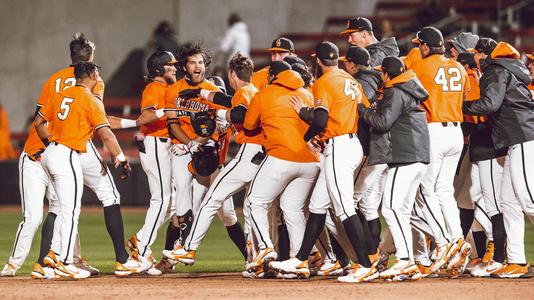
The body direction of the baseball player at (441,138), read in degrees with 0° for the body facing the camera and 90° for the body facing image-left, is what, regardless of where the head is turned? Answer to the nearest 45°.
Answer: approximately 135°

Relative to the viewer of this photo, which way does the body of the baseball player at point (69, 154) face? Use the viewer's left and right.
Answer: facing away from the viewer and to the right of the viewer

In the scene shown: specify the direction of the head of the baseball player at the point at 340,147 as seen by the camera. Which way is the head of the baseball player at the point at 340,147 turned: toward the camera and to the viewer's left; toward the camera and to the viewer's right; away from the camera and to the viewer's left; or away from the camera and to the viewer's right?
away from the camera and to the viewer's left

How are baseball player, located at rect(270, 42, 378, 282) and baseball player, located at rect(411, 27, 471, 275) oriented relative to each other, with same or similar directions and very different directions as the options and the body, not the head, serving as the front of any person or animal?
same or similar directions

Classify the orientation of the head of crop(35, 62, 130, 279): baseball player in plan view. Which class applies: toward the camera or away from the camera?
away from the camera

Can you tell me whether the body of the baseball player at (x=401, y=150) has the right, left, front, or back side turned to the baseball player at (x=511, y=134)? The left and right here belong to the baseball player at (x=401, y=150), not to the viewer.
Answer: right

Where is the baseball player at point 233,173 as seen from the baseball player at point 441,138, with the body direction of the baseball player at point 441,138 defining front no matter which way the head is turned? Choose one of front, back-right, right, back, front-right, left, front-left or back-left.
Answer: front-left

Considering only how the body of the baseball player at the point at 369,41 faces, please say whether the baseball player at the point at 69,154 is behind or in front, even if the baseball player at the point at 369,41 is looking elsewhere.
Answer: in front

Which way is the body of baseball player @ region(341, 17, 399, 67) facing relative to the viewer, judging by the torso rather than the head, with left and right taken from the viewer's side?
facing to the left of the viewer

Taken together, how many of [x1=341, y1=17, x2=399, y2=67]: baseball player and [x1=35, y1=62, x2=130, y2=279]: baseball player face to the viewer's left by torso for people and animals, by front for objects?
1

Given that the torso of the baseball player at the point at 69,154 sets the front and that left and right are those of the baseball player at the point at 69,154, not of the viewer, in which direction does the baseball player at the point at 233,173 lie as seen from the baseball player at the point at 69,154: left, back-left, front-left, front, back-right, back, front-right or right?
front-right

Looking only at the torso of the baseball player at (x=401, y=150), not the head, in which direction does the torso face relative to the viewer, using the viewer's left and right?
facing away from the viewer and to the left of the viewer

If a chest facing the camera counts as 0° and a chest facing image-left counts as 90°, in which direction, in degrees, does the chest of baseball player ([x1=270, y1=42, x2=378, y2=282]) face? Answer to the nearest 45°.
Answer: approximately 135°

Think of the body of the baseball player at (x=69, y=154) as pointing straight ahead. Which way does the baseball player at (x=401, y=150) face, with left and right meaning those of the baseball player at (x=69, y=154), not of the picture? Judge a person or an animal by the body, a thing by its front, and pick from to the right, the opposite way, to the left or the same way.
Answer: to the left

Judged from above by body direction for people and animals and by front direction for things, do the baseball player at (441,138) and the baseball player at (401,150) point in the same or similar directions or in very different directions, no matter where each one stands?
same or similar directions
